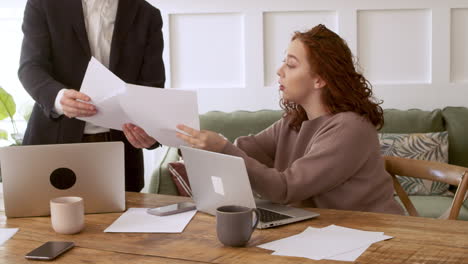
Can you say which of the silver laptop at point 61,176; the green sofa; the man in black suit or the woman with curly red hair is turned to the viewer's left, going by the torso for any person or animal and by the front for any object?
the woman with curly red hair

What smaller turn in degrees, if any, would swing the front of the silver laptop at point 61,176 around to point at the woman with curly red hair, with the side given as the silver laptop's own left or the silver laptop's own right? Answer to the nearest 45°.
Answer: approximately 90° to the silver laptop's own right

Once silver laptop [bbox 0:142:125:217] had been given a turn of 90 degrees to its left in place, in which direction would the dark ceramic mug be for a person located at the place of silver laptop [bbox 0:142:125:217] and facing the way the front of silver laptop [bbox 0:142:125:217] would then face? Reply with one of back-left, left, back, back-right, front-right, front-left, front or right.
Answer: back-left

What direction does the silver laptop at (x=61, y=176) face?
away from the camera

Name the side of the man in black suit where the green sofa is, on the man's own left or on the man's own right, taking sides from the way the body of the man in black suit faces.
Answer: on the man's own left

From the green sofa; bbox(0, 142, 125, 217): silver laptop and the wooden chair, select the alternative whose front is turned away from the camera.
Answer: the silver laptop

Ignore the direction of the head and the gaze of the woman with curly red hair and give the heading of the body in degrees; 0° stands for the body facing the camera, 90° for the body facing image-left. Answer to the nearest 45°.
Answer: approximately 90°

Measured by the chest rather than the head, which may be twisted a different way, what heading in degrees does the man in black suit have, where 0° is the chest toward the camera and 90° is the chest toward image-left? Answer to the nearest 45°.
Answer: approximately 0°

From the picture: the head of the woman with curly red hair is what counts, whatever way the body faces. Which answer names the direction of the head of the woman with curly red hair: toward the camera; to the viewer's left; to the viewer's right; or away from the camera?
to the viewer's left

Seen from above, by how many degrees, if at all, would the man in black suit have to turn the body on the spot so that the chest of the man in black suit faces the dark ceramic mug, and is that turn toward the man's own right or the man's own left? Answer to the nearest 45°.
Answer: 0° — they already face it

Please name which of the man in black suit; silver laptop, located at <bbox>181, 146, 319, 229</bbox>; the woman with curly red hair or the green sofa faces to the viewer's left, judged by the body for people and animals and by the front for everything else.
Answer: the woman with curly red hair
